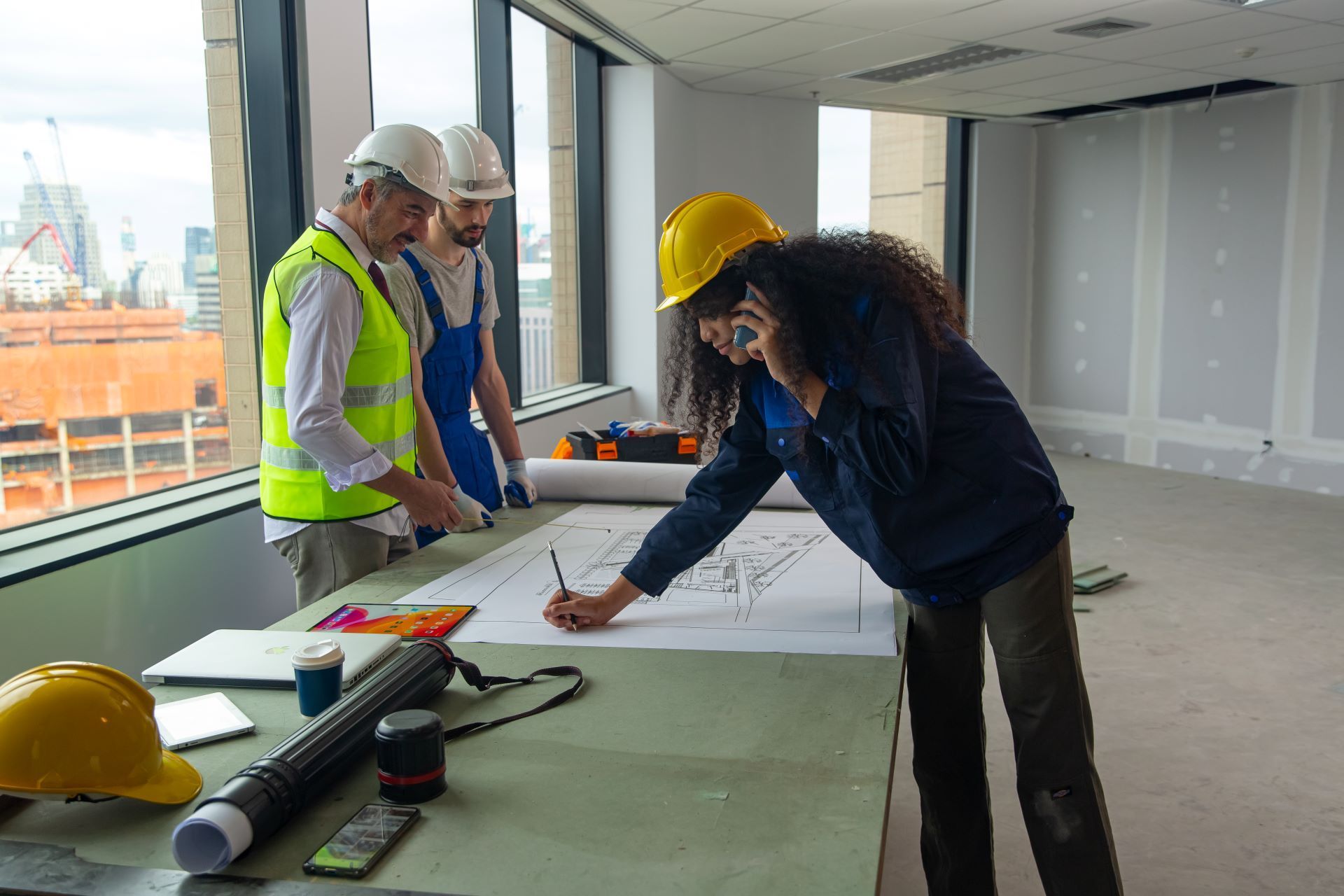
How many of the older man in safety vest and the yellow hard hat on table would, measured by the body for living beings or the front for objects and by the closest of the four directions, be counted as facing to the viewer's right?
2

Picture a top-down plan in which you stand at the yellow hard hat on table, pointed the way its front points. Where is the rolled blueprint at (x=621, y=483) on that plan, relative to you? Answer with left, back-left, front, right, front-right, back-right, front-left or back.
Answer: front-left

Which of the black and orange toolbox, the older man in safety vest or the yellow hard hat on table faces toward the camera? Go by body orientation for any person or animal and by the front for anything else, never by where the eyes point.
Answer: the black and orange toolbox

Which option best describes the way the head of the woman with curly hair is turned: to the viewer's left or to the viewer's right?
to the viewer's left

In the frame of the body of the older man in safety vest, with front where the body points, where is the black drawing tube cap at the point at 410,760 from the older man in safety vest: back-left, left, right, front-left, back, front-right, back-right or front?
right

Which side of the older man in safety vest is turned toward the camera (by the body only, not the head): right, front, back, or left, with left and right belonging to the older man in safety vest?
right

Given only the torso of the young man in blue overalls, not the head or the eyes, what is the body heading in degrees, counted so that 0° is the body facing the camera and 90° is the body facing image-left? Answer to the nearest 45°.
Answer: approximately 315°

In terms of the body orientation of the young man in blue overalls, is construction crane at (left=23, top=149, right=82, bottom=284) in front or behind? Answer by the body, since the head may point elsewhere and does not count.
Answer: behind

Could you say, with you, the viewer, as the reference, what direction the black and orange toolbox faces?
facing the viewer

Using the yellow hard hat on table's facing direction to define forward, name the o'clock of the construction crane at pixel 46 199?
The construction crane is roughly at 9 o'clock from the yellow hard hat on table.

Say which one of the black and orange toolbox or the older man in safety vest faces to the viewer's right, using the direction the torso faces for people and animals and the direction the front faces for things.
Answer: the older man in safety vest

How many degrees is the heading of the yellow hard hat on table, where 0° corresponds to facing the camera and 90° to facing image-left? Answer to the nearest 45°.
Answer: approximately 270°

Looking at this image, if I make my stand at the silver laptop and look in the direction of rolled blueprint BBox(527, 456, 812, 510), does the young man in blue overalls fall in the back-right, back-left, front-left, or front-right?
front-left

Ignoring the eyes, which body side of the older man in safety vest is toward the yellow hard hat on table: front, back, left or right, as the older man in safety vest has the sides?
right

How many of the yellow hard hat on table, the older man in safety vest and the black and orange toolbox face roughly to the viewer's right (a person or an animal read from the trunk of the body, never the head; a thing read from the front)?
2
